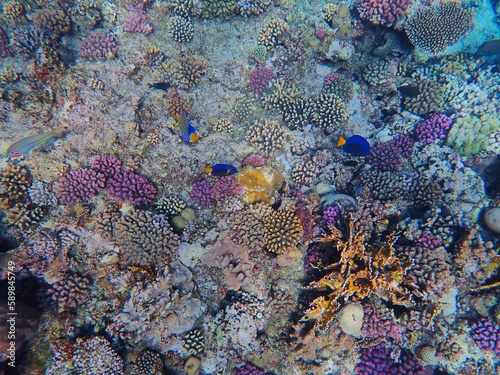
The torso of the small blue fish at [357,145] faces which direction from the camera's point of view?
to the viewer's right

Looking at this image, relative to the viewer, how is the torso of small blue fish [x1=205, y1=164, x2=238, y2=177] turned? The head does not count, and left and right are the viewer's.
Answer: facing to the right of the viewer

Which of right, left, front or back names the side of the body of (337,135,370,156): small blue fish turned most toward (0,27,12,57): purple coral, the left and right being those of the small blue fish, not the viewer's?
back

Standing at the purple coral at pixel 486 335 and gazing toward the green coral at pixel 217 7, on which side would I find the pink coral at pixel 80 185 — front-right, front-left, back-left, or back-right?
front-left

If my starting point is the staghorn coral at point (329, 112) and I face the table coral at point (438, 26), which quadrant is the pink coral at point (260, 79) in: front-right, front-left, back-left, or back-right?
back-left

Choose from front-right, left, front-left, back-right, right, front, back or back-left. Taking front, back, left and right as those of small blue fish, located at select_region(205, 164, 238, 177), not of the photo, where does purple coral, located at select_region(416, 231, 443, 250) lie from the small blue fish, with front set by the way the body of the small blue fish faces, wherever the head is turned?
front

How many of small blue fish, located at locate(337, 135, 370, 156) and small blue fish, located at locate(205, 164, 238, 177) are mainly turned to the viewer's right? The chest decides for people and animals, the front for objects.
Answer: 2

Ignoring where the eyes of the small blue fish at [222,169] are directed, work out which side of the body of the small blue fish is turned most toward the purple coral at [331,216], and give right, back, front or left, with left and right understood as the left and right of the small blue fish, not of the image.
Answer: front
